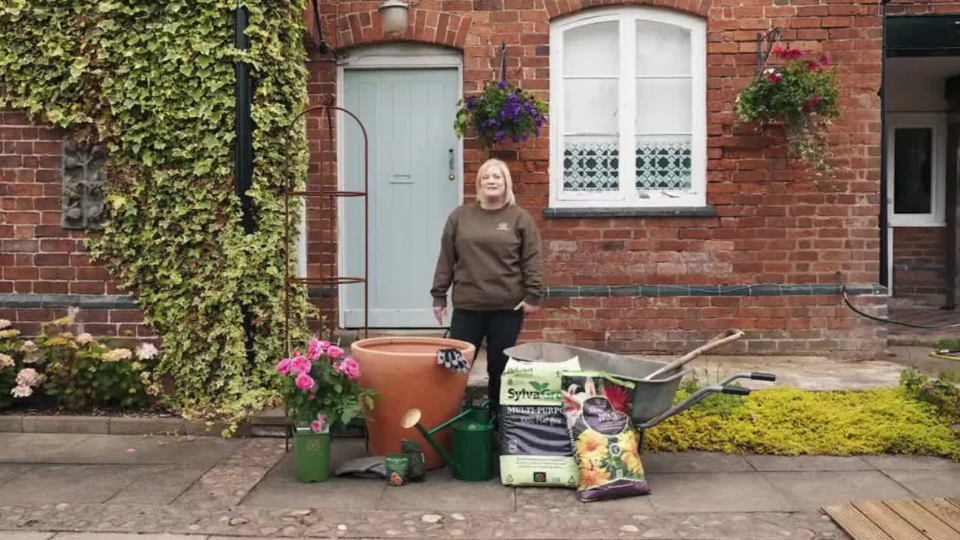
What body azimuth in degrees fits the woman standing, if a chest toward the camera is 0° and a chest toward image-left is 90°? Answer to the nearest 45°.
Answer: approximately 0°

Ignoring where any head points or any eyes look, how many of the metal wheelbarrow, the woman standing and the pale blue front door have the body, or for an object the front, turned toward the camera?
2

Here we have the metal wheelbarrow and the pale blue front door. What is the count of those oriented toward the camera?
1

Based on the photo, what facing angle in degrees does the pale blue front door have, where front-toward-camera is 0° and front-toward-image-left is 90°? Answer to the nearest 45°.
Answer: approximately 0°

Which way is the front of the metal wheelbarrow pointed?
to the viewer's left

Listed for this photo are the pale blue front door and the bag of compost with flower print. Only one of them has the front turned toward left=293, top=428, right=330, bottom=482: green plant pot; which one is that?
the pale blue front door

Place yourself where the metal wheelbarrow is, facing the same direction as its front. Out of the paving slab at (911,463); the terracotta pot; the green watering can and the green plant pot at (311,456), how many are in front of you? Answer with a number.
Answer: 3

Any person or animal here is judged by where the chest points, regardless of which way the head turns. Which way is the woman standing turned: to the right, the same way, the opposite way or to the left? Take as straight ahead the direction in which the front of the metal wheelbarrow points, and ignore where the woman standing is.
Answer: to the left

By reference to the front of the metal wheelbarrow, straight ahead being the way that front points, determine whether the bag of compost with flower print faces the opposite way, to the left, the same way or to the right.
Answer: to the left
